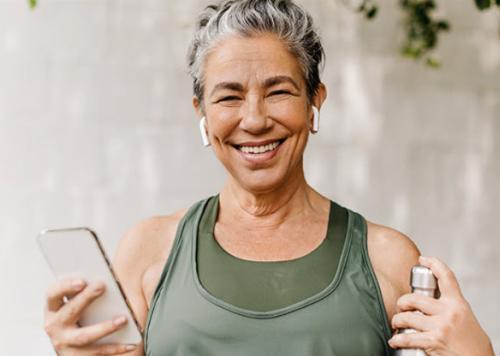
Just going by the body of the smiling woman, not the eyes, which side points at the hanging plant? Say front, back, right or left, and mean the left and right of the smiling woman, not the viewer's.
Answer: back

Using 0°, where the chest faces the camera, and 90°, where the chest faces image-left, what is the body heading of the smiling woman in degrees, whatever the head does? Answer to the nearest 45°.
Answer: approximately 0°
